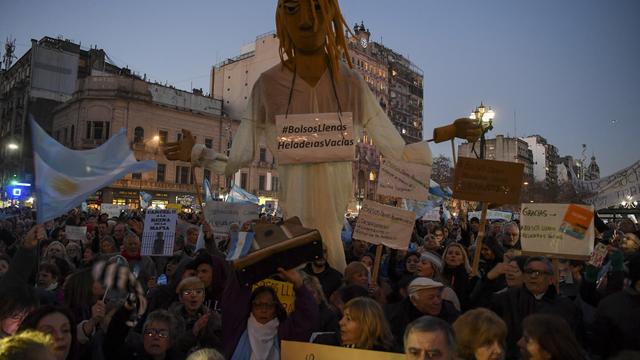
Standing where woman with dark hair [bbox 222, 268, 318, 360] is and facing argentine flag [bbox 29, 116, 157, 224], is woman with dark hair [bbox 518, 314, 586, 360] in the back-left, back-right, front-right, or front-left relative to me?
back-right

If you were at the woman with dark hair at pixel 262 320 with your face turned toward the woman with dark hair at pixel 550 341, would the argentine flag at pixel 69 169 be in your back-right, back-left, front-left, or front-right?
back-left

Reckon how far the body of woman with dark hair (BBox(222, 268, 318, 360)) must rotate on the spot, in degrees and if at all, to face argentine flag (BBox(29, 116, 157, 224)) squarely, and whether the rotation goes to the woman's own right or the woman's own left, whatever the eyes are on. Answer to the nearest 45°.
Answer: approximately 135° to the woman's own right

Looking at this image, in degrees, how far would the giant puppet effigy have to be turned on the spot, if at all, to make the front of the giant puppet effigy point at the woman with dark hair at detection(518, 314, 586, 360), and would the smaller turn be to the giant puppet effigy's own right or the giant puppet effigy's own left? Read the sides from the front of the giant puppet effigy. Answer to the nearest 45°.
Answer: approximately 45° to the giant puppet effigy's own left

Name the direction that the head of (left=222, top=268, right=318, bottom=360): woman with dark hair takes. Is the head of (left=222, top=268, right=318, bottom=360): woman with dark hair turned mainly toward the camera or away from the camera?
toward the camera

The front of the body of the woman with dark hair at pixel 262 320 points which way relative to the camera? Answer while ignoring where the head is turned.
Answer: toward the camera

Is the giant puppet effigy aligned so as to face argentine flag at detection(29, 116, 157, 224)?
no
